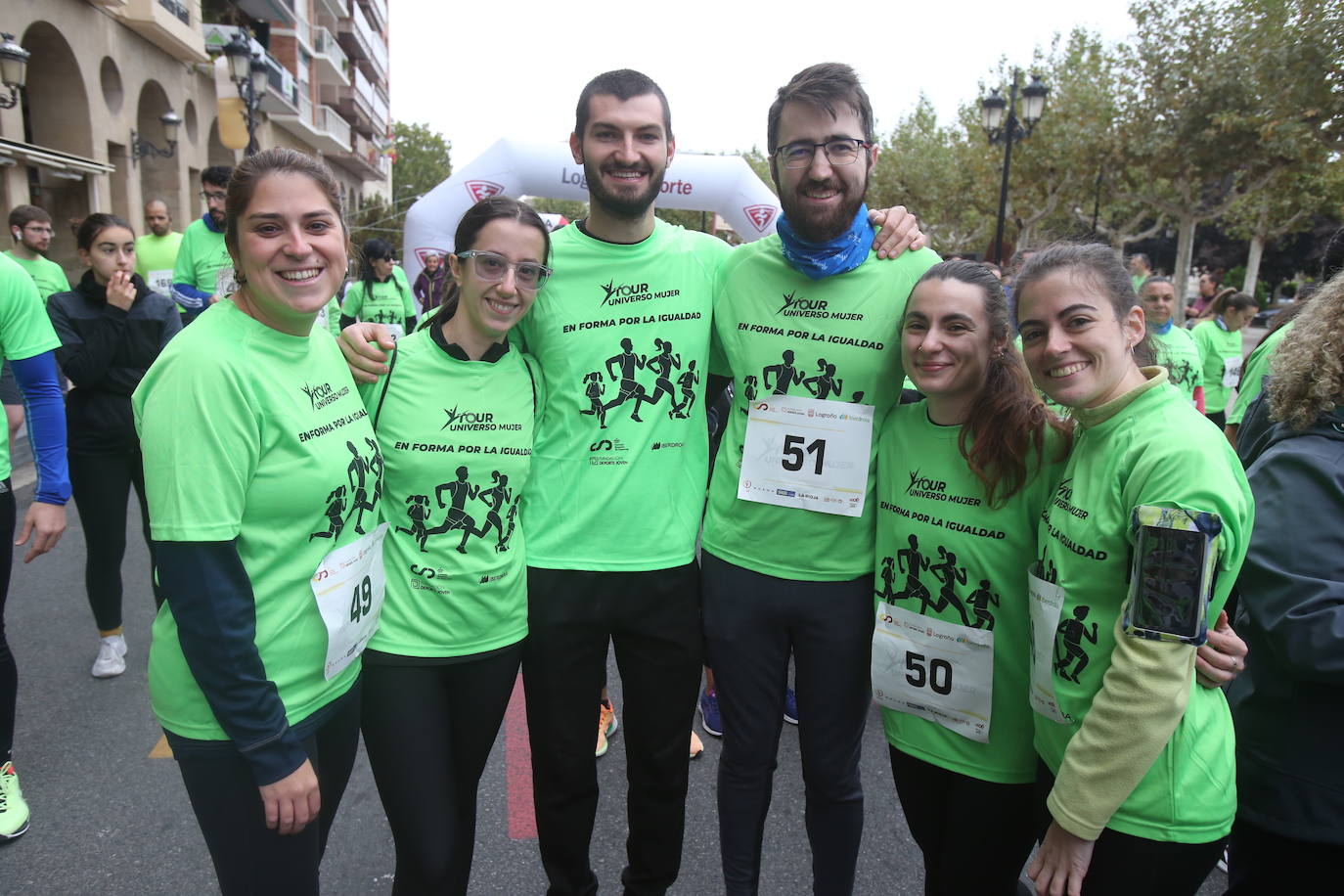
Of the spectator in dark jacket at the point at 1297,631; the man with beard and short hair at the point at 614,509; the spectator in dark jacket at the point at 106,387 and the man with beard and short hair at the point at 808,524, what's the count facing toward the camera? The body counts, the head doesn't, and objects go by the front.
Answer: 3

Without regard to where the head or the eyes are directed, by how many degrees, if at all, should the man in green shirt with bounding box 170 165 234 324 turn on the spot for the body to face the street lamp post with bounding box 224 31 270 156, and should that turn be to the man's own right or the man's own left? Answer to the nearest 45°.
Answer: approximately 135° to the man's own left

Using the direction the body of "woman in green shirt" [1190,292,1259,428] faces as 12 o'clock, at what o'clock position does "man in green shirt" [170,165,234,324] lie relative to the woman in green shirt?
The man in green shirt is roughly at 3 o'clock from the woman in green shirt.

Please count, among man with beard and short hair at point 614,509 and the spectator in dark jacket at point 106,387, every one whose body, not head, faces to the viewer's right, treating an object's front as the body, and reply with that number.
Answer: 0

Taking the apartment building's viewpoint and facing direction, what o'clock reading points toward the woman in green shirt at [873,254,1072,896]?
The woman in green shirt is roughly at 1 o'clock from the apartment building.

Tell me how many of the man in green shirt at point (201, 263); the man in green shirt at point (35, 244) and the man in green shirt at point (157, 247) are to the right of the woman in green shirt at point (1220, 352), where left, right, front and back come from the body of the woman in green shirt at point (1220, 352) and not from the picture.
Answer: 3
